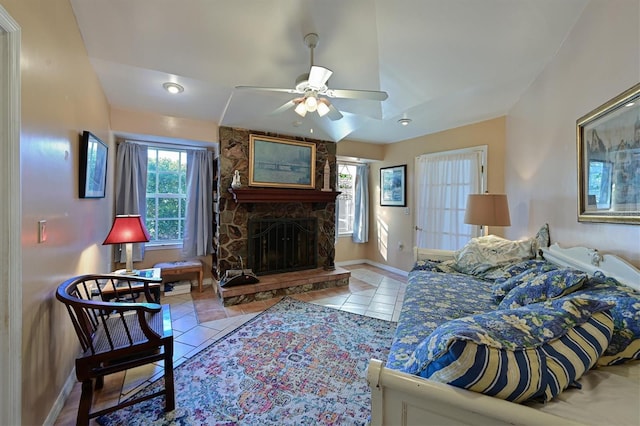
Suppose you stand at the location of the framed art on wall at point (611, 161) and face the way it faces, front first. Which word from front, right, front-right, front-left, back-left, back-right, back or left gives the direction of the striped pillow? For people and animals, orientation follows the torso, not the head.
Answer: front-left

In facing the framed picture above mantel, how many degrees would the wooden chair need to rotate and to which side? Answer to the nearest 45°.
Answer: approximately 45° to its left

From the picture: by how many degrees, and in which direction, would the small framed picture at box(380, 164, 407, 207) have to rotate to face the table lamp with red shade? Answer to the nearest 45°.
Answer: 0° — it already faces it

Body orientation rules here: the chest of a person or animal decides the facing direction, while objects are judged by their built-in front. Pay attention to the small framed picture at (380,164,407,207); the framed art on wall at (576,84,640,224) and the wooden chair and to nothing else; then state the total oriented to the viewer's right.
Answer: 1

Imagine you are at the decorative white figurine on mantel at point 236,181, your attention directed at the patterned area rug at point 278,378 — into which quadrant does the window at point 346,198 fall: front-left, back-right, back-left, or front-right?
back-left

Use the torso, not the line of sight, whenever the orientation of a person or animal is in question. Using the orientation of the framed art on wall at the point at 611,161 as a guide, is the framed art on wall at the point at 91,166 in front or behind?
in front

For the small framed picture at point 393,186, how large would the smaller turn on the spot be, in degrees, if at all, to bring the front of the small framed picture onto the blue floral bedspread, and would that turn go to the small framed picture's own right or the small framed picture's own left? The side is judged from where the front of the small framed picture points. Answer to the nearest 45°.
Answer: approximately 45° to the small framed picture's own left

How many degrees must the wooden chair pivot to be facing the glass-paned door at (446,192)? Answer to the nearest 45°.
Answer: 0° — it already faces it
